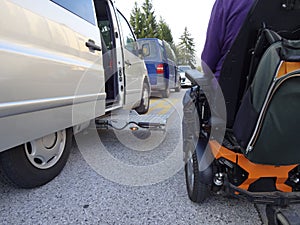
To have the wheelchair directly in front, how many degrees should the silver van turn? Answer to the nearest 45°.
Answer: approximately 90° to its right

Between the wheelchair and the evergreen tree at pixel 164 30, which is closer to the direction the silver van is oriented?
the evergreen tree

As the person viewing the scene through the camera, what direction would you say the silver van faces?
facing away from the viewer and to the right of the viewer

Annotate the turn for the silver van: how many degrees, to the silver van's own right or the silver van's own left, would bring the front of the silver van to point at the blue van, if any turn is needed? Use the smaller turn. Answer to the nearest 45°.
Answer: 0° — it already faces it

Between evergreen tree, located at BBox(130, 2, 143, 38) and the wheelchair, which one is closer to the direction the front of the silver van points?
the evergreen tree

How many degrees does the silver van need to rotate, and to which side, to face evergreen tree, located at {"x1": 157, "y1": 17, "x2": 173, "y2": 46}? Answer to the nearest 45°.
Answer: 0° — it already faces it
